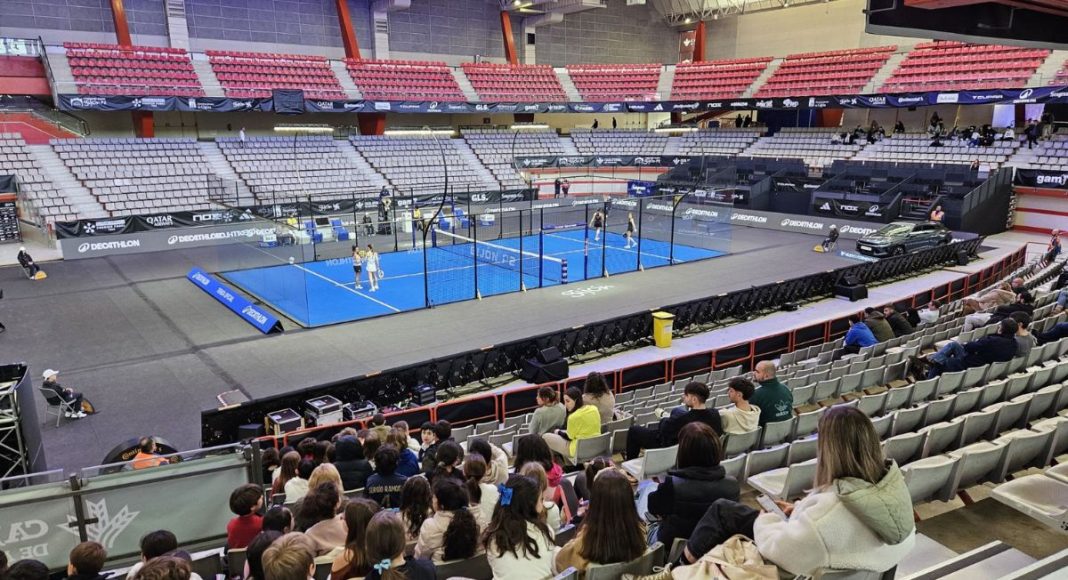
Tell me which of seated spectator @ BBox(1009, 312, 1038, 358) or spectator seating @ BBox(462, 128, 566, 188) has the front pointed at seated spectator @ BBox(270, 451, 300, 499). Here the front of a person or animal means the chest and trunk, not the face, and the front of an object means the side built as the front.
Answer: the spectator seating

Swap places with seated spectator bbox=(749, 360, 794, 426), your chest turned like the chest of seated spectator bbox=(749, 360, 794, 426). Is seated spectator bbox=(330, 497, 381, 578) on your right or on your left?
on your left

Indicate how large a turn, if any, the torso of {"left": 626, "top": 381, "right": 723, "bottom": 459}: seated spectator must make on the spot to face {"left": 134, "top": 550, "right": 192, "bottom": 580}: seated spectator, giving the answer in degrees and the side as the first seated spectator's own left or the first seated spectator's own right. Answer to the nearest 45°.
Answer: approximately 90° to the first seated spectator's own left

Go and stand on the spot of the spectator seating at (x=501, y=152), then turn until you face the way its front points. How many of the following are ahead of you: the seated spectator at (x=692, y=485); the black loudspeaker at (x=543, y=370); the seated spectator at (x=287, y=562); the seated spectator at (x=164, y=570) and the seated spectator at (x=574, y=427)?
5

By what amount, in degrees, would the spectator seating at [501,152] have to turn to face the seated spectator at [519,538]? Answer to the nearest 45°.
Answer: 0° — it already faces them

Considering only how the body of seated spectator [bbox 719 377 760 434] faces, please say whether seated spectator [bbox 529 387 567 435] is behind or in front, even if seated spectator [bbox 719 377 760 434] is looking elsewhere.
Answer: in front

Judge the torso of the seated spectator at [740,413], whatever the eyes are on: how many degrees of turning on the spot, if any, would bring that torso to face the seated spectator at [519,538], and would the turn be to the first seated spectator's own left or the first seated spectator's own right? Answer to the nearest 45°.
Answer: approximately 135° to the first seated spectator's own left

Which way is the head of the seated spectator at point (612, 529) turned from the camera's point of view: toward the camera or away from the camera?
away from the camera

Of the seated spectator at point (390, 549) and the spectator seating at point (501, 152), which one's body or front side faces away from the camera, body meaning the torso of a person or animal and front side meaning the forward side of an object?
the seated spectator

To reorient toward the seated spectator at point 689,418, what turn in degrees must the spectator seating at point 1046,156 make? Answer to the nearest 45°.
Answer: approximately 45° to its left

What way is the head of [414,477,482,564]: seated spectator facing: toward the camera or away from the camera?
away from the camera

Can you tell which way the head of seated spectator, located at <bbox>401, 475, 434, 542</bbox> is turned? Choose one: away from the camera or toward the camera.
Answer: away from the camera

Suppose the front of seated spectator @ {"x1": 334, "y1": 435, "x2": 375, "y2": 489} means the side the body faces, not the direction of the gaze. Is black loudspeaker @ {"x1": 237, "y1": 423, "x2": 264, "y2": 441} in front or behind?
in front

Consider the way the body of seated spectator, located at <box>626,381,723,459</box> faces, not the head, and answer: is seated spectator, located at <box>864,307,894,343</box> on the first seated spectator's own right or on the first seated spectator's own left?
on the first seated spectator's own right

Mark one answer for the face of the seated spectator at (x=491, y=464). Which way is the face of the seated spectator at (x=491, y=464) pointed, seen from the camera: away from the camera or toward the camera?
away from the camera

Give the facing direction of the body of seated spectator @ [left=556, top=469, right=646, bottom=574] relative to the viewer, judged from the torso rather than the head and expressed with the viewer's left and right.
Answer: facing away from the viewer

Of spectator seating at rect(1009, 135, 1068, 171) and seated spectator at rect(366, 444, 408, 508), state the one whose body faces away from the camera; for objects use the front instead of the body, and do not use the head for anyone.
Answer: the seated spectator

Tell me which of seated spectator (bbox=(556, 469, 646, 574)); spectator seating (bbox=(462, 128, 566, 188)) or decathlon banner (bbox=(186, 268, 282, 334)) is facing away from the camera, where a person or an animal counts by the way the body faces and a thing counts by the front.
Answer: the seated spectator
